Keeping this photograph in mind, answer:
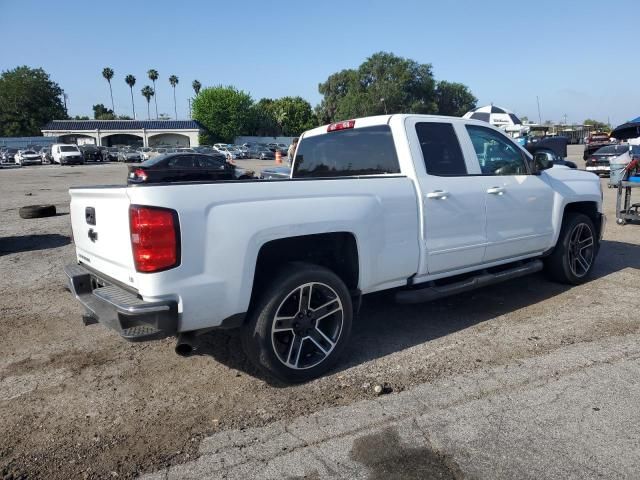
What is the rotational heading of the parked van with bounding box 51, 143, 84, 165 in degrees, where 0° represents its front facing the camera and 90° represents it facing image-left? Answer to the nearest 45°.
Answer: approximately 315°

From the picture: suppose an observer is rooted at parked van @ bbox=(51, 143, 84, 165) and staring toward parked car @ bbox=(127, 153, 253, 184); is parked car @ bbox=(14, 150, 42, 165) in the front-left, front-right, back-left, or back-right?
back-right

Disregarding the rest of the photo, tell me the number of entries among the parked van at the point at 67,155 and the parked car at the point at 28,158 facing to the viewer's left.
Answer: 0

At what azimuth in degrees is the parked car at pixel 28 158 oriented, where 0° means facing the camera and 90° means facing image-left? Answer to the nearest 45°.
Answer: approximately 315°

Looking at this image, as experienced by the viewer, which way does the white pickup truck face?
facing away from the viewer and to the right of the viewer

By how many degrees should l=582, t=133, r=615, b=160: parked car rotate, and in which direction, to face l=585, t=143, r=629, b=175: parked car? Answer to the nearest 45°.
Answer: approximately 180°
